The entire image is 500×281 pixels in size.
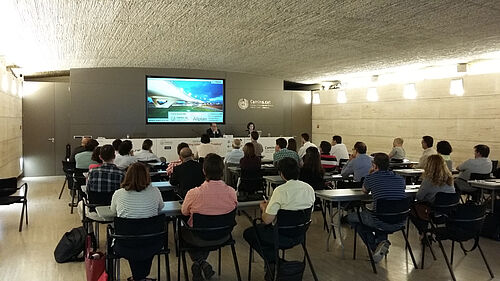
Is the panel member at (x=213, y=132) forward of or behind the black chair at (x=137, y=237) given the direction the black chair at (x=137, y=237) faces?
forward

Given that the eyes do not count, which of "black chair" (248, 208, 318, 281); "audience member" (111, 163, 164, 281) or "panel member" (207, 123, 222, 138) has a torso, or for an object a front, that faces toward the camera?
"panel member" (207, 123, 222, 138)

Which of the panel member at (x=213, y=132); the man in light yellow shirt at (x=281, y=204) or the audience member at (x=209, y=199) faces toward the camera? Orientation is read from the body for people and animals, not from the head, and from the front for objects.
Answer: the panel member at (x=213, y=132)

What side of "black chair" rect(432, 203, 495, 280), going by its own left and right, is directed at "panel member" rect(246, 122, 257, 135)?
front

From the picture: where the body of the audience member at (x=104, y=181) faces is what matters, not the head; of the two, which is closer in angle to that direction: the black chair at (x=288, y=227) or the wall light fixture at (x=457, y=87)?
the wall light fixture

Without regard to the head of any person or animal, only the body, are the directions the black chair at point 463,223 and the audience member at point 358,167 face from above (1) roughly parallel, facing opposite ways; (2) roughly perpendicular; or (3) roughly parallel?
roughly parallel

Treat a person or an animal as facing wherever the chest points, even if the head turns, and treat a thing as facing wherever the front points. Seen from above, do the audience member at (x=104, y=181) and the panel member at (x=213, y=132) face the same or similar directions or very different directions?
very different directions

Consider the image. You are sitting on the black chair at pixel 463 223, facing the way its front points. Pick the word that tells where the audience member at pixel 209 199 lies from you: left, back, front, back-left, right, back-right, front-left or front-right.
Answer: left

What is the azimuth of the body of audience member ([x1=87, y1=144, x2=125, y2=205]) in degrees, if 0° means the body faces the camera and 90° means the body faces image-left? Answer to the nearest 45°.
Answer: approximately 180°

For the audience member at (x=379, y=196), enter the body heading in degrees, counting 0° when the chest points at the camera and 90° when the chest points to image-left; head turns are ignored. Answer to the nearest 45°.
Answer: approximately 135°

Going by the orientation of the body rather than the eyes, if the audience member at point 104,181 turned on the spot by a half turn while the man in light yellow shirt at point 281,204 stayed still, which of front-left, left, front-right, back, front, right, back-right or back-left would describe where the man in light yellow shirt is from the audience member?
front-left

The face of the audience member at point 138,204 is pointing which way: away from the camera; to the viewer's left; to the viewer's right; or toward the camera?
away from the camera

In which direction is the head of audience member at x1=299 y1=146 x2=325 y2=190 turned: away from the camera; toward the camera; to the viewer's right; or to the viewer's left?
away from the camera

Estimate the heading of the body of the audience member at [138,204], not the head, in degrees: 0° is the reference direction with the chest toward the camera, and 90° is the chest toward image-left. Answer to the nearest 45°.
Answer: approximately 180°

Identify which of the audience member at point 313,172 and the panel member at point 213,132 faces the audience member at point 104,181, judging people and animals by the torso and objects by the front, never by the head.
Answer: the panel member at point 213,132

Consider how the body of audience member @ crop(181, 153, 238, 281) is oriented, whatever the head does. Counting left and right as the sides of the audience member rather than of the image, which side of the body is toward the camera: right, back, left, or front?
back

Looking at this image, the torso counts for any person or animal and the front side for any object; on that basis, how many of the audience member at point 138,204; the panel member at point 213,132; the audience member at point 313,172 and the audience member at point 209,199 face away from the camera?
3

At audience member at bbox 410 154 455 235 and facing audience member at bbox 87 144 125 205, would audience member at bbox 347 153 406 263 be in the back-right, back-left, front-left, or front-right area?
front-left

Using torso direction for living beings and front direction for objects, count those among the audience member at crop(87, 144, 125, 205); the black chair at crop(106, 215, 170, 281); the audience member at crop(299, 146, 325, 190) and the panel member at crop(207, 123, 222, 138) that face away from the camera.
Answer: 3

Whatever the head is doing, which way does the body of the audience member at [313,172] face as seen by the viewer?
away from the camera

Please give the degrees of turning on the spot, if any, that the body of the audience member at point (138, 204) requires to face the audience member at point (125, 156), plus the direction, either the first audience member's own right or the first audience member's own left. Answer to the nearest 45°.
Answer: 0° — they already face them
